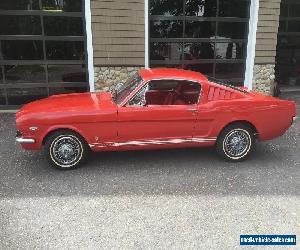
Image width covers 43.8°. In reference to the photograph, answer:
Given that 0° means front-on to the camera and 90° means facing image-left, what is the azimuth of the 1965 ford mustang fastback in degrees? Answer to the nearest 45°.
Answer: approximately 90°
